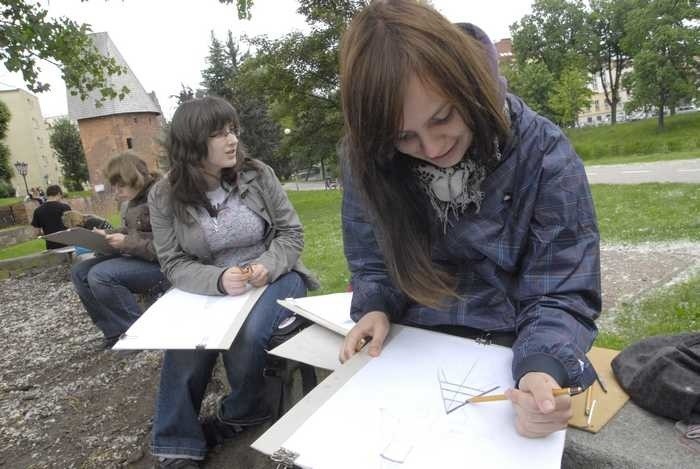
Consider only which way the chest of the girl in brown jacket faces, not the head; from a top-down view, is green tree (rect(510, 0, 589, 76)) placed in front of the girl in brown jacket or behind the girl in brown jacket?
behind

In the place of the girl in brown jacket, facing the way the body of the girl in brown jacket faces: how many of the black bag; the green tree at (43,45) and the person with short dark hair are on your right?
2

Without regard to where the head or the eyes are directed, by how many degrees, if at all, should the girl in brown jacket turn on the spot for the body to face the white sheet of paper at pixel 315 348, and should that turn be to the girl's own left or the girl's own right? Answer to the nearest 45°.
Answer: approximately 90° to the girl's own left

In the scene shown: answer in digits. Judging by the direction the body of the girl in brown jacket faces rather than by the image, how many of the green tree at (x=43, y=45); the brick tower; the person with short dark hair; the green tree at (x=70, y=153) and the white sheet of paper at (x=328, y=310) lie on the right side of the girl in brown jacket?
4

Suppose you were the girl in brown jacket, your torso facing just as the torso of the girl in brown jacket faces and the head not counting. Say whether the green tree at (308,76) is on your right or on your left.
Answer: on your right

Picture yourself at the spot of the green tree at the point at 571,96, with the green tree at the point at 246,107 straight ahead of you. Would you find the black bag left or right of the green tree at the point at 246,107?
left

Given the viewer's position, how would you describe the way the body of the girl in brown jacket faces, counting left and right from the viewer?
facing to the left of the viewer

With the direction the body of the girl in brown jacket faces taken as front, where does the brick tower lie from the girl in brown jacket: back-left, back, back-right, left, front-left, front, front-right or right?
right

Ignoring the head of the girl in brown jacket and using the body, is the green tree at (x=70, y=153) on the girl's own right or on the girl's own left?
on the girl's own right
